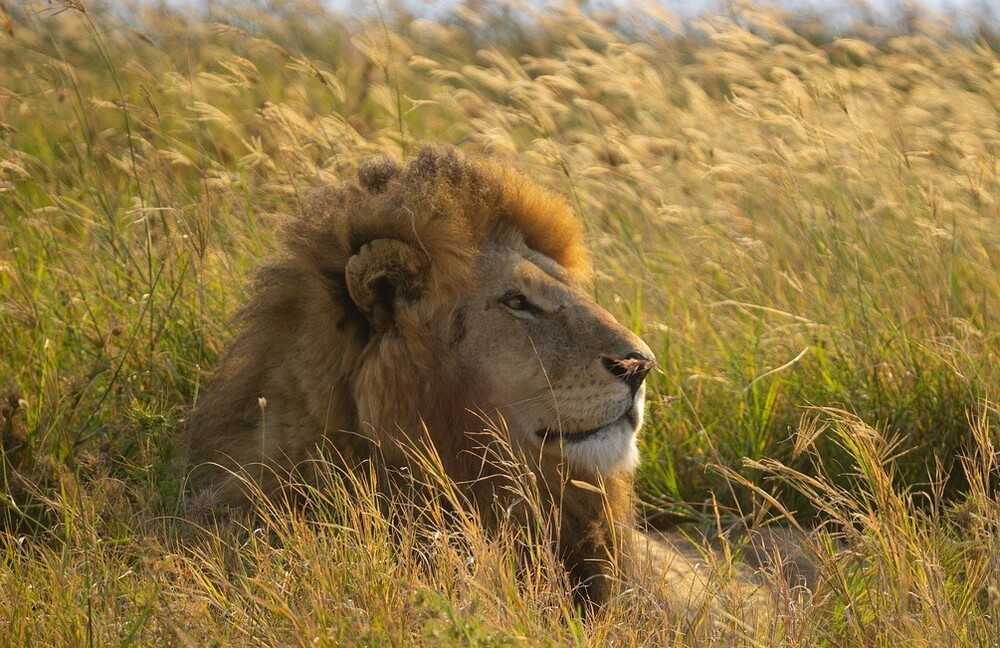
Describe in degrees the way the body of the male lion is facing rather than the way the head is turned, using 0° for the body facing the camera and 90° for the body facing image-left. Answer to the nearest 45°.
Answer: approximately 270°
